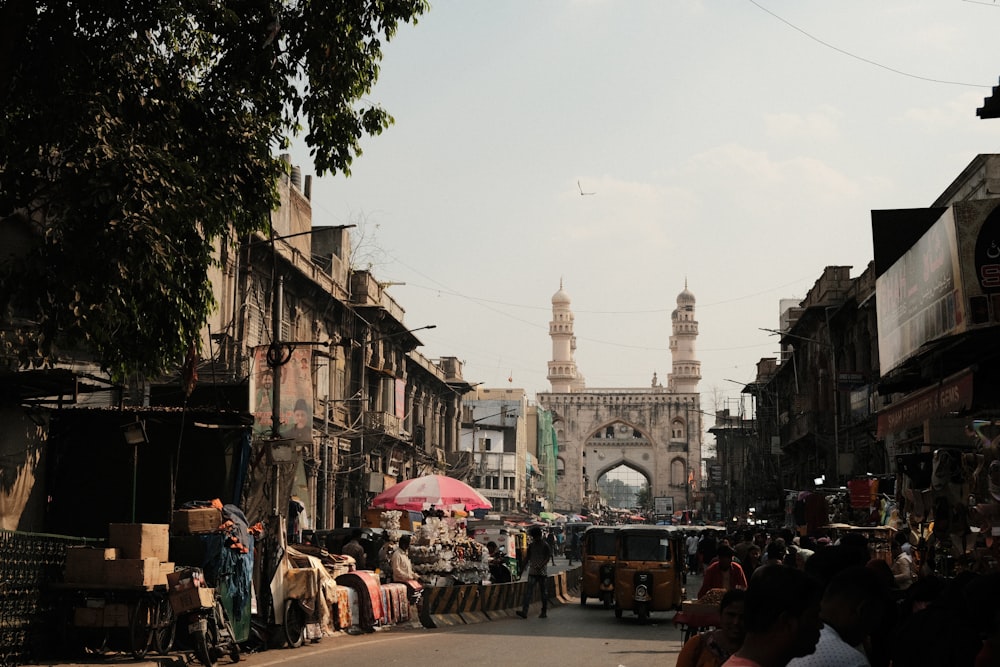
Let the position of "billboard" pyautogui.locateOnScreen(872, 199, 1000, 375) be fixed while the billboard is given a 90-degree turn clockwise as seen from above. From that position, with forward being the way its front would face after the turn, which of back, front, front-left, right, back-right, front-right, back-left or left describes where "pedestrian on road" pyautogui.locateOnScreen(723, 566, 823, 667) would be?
back-left

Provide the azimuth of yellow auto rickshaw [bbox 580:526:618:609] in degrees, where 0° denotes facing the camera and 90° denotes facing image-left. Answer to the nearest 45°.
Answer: approximately 0°

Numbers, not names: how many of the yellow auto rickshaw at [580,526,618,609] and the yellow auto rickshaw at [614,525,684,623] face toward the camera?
2

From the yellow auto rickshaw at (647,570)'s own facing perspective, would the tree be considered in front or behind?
in front

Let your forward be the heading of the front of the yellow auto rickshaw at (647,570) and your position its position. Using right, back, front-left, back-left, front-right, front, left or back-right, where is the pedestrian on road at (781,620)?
front

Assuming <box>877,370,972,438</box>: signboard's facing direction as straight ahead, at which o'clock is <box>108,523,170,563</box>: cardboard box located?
The cardboard box is roughly at 1 o'clock from the signboard.

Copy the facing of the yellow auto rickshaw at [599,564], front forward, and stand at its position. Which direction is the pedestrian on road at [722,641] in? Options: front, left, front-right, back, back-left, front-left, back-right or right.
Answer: front

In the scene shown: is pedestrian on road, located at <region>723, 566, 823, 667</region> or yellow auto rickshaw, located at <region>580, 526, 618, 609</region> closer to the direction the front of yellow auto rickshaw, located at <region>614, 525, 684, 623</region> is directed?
the pedestrian on road

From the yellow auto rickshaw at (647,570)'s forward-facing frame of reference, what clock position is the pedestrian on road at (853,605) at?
The pedestrian on road is roughly at 12 o'clock from the yellow auto rickshaw.

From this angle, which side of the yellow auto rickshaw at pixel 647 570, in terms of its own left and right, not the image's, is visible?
front

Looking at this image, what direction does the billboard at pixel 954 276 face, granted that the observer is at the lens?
facing the viewer and to the left of the viewer

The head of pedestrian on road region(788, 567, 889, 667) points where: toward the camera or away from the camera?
away from the camera
